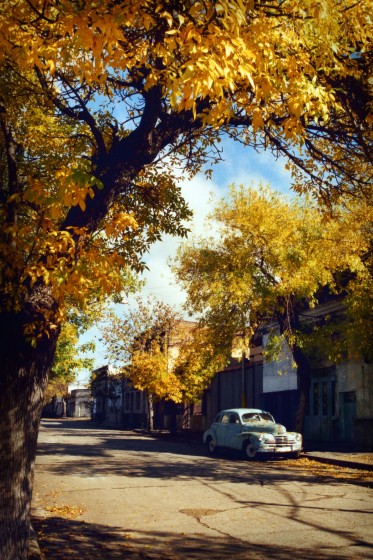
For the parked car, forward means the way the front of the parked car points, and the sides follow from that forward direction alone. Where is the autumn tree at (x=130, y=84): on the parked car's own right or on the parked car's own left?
on the parked car's own right

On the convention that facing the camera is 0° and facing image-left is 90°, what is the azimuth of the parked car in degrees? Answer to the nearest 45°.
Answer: approximately 315°
